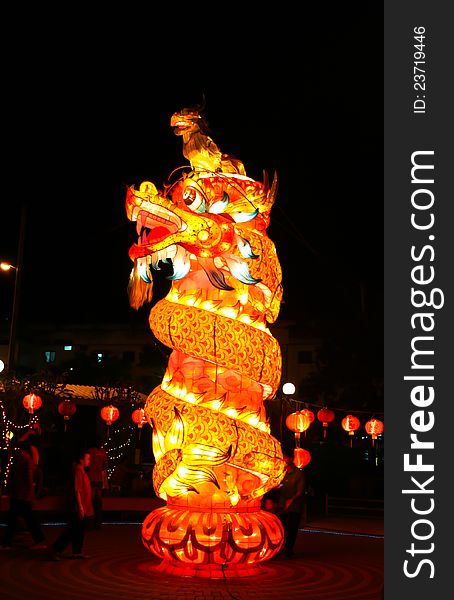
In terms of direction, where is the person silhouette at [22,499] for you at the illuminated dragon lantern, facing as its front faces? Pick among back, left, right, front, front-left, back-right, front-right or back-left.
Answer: front-right

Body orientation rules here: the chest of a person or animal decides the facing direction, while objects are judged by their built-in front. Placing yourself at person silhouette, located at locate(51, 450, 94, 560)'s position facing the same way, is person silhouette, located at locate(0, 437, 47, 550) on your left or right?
on your left

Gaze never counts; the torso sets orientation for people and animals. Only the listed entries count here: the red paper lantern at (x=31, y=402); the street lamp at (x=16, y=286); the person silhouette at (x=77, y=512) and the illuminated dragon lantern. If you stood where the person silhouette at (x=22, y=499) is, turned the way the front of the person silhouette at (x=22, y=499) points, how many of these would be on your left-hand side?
2

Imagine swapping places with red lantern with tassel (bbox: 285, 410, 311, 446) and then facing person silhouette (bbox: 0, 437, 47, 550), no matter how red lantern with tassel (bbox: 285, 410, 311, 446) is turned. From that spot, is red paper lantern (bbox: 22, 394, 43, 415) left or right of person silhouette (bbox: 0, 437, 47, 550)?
right

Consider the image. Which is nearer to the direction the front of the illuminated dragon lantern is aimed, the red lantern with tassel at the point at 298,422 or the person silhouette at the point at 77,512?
the person silhouette

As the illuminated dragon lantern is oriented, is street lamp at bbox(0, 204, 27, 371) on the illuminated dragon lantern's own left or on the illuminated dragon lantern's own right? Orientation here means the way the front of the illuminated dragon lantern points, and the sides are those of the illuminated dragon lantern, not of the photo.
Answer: on the illuminated dragon lantern's own right

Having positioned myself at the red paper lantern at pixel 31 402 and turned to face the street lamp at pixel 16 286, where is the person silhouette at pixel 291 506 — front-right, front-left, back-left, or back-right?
back-right

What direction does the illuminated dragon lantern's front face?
to the viewer's left
